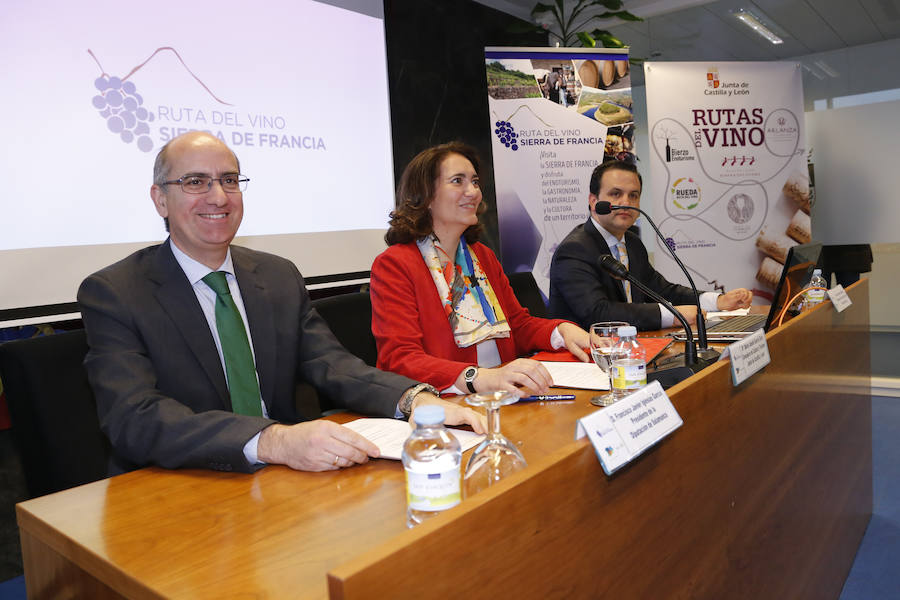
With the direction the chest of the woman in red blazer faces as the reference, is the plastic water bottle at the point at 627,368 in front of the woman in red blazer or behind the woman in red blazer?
in front

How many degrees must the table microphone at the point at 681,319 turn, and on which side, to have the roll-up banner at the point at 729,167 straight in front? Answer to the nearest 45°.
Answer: approximately 90° to its right

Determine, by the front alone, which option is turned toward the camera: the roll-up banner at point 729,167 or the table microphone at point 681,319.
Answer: the roll-up banner

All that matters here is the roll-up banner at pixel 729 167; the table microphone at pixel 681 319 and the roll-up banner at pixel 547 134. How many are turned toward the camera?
2

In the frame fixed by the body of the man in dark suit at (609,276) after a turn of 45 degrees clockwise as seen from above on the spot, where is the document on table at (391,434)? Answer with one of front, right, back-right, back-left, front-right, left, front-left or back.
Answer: front

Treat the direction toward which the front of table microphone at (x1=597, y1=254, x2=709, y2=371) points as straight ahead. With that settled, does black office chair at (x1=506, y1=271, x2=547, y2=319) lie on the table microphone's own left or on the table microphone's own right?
on the table microphone's own right

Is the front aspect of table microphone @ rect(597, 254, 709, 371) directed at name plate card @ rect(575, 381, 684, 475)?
no

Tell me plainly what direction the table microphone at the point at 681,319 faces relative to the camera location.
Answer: facing to the left of the viewer

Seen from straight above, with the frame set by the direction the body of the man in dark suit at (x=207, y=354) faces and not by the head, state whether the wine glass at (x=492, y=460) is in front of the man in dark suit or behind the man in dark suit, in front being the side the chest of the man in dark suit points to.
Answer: in front

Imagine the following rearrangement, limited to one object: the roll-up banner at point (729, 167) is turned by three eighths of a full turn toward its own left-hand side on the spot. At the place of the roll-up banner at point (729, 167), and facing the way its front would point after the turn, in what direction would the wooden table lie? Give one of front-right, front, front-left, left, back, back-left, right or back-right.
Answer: back-right

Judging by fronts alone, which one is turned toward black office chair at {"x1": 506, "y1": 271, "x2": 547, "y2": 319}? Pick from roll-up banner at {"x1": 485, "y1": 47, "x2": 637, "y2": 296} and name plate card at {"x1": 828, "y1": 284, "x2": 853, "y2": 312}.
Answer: the roll-up banner

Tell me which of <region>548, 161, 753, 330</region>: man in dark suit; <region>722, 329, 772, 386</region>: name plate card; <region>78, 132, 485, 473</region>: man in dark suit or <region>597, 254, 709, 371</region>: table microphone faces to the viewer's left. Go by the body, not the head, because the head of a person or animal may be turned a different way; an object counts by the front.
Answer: the table microphone

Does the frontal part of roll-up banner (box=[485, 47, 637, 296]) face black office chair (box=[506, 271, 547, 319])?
yes

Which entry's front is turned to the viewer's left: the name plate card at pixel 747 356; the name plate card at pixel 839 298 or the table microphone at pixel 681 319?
the table microphone

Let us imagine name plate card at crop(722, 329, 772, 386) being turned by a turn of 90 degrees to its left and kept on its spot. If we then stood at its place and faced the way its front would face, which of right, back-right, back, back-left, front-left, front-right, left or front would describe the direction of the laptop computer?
front-left

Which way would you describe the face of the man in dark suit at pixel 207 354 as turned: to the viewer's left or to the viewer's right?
to the viewer's right

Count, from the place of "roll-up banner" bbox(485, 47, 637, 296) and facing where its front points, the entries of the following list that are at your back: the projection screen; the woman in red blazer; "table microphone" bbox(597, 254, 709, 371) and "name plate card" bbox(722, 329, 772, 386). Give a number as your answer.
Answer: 0

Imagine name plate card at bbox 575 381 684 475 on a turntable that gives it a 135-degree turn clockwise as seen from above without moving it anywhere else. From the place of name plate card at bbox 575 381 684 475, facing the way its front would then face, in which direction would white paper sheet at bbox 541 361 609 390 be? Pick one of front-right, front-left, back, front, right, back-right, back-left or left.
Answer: right

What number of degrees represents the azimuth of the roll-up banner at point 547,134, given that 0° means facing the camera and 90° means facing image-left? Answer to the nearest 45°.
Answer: approximately 0°

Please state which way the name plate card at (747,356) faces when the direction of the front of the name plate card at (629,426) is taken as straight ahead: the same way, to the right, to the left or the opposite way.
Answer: the same way

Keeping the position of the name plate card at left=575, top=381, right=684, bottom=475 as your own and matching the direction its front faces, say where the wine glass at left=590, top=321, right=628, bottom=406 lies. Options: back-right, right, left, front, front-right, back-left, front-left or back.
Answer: back-left

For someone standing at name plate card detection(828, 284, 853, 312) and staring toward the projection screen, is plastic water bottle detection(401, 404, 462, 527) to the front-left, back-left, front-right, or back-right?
front-left
